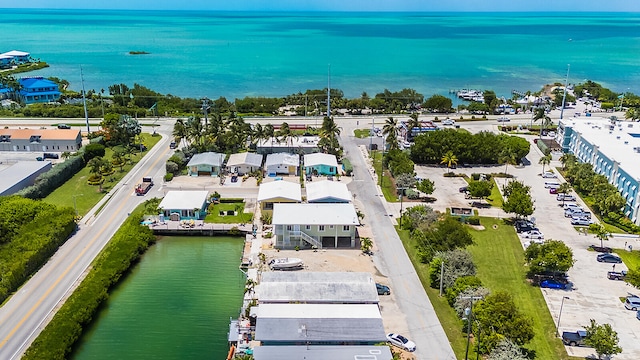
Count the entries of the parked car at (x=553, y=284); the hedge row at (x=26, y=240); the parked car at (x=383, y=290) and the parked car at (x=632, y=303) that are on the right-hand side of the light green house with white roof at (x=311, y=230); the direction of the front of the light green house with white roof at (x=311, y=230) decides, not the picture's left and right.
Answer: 1

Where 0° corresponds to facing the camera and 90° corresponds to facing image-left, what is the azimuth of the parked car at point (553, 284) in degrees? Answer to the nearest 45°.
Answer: approximately 90°

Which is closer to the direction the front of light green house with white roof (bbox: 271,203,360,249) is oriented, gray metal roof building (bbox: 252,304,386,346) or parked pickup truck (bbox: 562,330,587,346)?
the gray metal roof building

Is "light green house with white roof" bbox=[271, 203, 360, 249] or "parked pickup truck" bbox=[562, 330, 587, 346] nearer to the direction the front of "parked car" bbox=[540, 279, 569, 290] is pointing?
the light green house with white roof

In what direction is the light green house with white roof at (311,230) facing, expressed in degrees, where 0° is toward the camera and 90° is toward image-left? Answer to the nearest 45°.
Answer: approximately 0°

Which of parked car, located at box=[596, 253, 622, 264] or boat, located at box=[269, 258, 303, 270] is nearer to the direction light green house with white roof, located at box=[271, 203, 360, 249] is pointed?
the boat

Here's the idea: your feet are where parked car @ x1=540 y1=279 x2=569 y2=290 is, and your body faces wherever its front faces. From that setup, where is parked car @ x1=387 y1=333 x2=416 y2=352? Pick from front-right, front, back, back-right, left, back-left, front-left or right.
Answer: front-left

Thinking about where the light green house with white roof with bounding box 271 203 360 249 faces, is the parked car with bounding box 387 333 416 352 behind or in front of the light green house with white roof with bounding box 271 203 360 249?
in front

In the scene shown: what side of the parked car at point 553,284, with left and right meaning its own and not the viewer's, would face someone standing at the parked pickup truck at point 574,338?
left

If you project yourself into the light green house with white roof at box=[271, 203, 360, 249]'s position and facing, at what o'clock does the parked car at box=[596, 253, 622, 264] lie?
The parked car is roughly at 9 o'clock from the light green house with white roof.

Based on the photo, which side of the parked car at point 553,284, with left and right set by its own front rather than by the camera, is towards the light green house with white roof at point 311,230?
front

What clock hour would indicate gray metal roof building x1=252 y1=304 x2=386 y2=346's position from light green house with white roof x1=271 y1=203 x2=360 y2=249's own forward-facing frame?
The gray metal roof building is roughly at 12 o'clock from the light green house with white roof.

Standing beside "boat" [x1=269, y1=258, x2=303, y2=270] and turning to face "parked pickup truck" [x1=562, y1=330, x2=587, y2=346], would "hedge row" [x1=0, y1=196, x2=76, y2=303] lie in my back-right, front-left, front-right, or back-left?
back-right

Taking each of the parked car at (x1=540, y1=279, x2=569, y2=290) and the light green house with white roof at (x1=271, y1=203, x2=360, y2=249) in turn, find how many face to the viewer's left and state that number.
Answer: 1
